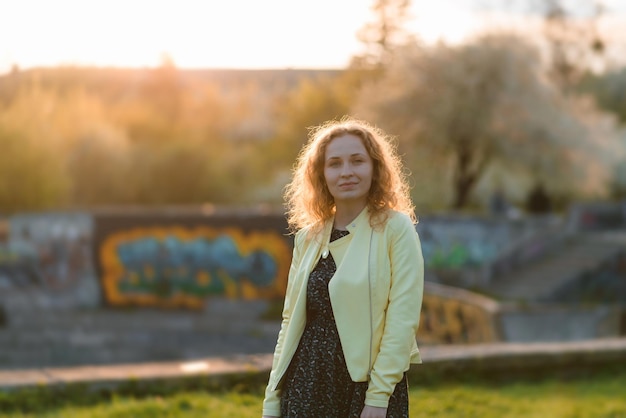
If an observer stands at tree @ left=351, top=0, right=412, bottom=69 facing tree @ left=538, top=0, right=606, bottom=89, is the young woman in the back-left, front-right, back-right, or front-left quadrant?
back-right

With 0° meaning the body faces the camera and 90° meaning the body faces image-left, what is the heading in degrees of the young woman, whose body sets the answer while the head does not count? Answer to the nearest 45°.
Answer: approximately 45°

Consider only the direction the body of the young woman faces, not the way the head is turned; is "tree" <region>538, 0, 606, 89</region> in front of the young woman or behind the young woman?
behind

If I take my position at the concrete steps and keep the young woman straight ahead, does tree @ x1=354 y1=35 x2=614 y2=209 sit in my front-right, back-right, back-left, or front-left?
back-right

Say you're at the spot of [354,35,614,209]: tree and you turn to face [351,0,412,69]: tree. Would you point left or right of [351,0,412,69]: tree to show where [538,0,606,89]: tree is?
right

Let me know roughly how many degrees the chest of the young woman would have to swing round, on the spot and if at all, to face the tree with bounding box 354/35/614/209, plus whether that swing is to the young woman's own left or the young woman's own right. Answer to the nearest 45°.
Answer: approximately 135° to the young woman's own right

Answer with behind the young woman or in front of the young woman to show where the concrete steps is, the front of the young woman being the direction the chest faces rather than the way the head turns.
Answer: behind

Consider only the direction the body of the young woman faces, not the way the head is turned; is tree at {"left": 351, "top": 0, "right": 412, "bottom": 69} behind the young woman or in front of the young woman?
behind
